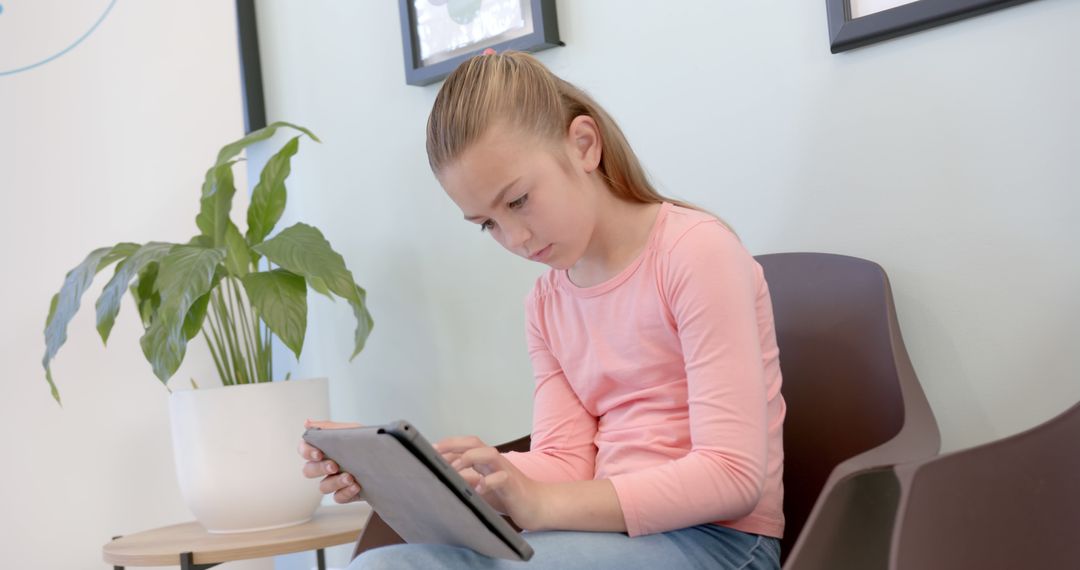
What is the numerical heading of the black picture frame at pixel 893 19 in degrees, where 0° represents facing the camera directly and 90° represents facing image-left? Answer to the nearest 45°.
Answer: approximately 45°

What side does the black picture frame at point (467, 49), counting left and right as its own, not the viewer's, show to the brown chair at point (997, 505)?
left

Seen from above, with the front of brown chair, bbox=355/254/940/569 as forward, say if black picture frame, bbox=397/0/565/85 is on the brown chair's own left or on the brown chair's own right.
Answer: on the brown chair's own right

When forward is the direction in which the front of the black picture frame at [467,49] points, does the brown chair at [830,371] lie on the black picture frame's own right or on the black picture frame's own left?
on the black picture frame's own left
